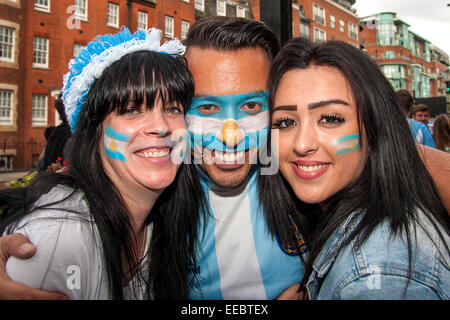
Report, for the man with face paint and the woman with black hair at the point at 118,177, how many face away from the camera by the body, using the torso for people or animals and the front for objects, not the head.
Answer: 0

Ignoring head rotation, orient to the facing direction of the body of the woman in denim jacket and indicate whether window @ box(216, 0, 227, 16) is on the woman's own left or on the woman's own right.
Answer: on the woman's own right

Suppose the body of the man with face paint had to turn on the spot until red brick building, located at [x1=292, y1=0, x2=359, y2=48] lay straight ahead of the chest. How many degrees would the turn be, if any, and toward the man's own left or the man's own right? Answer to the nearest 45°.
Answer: approximately 135° to the man's own left

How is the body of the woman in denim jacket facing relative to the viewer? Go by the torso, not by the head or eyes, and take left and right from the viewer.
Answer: facing the viewer and to the left of the viewer

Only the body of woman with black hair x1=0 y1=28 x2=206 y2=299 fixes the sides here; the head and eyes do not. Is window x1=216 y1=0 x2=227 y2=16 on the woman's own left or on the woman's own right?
on the woman's own left

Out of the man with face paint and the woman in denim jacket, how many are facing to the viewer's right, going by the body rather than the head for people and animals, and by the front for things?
0

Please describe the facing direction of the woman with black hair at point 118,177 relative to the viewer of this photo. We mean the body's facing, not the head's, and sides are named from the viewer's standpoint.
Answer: facing the viewer and to the right of the viewer
